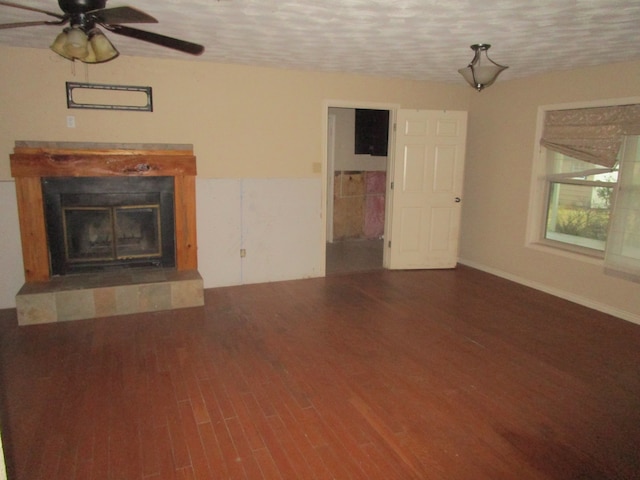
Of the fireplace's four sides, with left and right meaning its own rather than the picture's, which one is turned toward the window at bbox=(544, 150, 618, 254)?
left

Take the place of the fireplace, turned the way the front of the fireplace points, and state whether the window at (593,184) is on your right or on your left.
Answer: on your left

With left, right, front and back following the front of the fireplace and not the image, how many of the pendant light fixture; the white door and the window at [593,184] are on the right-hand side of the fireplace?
0

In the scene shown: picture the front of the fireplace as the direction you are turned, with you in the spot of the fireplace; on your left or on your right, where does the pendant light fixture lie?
on your left

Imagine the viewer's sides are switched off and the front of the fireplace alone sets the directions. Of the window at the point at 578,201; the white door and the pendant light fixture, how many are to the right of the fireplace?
0

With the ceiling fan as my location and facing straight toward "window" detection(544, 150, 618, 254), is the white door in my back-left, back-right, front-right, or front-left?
front-left

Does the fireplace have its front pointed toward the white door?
no

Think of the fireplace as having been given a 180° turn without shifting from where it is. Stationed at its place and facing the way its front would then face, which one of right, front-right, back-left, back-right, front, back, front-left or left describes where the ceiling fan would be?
back

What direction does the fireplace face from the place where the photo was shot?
facing the viewer

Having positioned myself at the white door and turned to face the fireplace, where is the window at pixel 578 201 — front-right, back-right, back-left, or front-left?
back-left
